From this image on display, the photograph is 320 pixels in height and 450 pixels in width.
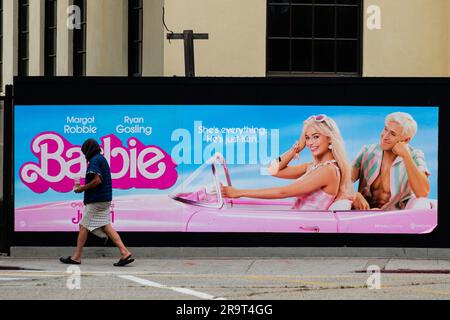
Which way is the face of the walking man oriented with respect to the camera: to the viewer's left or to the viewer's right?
to the viewer's left

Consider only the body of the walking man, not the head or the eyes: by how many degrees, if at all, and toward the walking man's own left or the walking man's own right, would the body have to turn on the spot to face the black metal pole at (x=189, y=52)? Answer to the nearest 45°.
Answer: approximately 135° to the walking man's own right

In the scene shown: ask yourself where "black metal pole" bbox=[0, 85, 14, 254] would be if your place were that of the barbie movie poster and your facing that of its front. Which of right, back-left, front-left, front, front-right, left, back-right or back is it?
right

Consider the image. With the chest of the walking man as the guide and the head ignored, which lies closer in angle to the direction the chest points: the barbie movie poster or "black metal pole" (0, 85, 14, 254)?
the black metal pole

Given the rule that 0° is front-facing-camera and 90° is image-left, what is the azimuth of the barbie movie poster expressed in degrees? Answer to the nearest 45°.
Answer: approximately 0°

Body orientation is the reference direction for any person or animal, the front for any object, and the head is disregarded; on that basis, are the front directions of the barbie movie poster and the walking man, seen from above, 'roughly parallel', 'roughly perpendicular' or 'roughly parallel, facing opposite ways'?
roughly perpendicular

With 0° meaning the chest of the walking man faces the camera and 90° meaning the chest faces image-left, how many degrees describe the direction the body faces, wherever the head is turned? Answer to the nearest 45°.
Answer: approximately 90°
